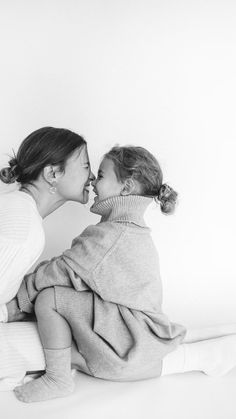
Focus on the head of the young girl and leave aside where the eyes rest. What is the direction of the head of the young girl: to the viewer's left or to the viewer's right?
to the viewer's left

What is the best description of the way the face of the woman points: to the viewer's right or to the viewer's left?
to the viewer's right

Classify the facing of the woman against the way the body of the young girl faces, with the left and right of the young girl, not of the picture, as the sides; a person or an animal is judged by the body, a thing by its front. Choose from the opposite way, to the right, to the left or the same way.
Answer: the opposite way

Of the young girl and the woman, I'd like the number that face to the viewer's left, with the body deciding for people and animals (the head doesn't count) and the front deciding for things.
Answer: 1

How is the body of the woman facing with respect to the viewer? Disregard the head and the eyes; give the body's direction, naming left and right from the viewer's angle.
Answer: facing to the right of the viewer

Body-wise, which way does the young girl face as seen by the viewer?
to the viewer's left
